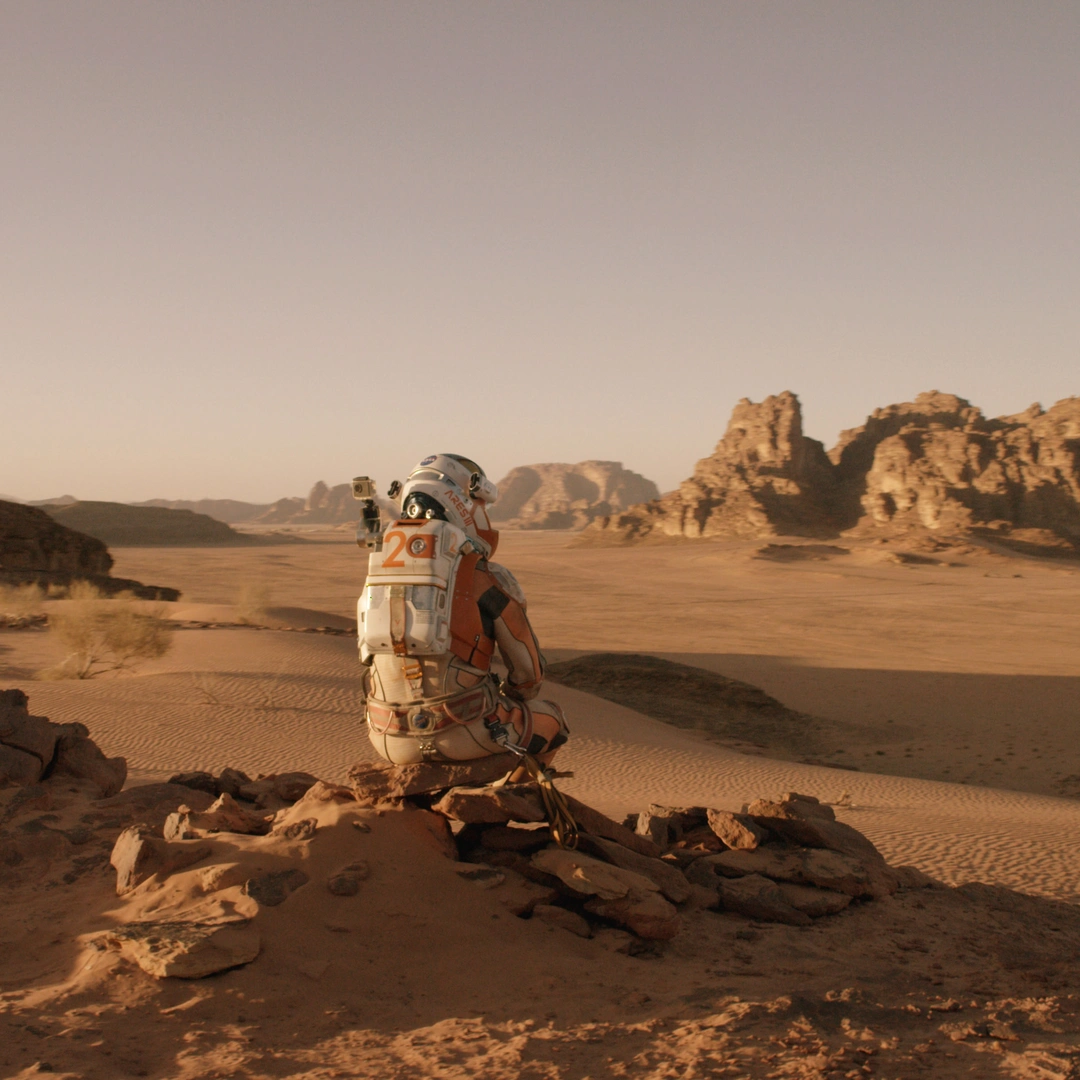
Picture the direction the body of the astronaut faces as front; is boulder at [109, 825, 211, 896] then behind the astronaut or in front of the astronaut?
behind

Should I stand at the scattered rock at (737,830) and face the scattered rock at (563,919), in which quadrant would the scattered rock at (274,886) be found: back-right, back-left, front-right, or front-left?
front-right

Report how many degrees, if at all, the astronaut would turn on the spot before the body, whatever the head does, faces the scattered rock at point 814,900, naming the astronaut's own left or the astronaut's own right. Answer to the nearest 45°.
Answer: approximately 45° to the astronaut's own right

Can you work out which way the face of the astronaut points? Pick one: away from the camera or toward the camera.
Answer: away from the camera

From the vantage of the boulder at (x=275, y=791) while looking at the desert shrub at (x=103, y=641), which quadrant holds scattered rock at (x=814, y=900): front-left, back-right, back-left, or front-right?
back-right

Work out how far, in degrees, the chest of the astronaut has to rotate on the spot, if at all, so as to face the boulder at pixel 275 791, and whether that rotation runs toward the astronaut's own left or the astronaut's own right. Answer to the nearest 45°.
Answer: approximately 90° to the astronaut's own left

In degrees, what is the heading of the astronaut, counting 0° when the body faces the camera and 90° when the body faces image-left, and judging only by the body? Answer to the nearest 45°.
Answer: approximately 225°

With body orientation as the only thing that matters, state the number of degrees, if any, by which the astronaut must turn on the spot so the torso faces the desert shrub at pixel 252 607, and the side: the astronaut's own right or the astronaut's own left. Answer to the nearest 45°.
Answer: approximately 45° to the astronaut's own left

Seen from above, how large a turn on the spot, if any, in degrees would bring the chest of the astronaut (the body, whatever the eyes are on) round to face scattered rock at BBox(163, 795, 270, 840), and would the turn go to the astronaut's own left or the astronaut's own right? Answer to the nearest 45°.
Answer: approximately 90° to the astronaut's own left
